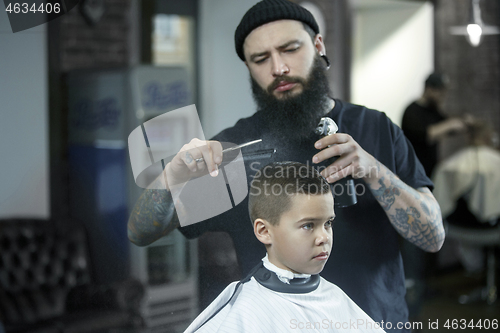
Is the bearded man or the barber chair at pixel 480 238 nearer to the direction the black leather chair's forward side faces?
the bearded man

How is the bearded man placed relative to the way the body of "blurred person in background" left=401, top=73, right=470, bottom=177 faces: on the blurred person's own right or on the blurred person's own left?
on the blurred person's own right

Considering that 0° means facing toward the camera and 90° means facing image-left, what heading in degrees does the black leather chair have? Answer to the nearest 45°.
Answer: approximately 315°

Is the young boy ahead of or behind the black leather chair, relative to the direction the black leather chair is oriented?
ahead

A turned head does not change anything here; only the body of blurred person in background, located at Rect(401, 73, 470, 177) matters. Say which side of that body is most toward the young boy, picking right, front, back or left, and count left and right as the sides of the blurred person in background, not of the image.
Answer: right

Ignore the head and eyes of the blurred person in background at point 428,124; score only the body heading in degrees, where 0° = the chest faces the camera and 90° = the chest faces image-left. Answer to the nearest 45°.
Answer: approximately 270°

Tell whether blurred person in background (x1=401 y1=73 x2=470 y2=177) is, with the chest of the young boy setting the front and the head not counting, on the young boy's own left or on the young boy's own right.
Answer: on the young boy's own left

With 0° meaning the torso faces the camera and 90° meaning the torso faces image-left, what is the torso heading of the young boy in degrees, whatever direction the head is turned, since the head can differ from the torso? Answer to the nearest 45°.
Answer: approximately 315°

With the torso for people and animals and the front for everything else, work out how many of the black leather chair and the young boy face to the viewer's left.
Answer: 0
